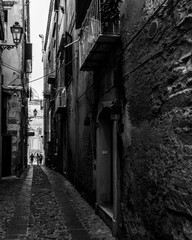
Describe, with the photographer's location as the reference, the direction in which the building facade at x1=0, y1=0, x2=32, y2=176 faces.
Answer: facing the viewer and to the right of the viewer

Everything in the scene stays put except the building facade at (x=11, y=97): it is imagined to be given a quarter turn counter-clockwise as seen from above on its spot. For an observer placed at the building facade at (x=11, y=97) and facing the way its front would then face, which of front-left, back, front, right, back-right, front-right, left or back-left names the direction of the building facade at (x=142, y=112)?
back-right

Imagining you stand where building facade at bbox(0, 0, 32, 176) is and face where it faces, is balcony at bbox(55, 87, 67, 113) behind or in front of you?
in front
